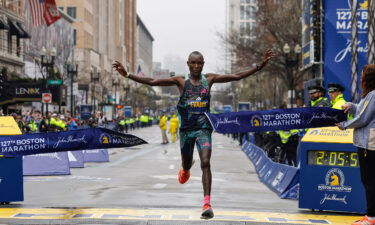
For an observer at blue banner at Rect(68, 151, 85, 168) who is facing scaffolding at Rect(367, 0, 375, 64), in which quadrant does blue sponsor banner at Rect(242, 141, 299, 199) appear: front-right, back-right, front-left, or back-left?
front-right

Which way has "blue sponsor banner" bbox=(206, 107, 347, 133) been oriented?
toward the camera

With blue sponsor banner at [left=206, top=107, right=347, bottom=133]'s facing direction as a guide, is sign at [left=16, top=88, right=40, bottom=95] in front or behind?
behind

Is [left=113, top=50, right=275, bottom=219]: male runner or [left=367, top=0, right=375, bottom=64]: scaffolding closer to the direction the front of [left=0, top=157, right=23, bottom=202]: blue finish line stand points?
the male runner

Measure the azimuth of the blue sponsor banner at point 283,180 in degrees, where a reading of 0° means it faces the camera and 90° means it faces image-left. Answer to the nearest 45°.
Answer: approximately 45°

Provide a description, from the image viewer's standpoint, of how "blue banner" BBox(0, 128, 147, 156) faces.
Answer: facing the viewer

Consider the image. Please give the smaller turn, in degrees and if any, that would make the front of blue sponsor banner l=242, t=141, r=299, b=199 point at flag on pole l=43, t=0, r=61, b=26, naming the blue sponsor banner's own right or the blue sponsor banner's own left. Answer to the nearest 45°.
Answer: approximately 90° to the blue sponsor banner's own right
